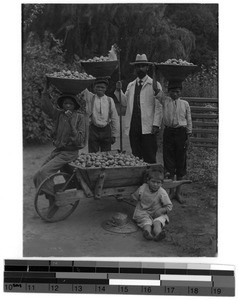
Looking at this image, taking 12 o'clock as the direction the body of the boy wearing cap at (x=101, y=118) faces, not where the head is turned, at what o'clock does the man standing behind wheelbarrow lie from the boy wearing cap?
The man standing behind wheelbarrow is roughly at 9 o'clock from the boy wearing cap.

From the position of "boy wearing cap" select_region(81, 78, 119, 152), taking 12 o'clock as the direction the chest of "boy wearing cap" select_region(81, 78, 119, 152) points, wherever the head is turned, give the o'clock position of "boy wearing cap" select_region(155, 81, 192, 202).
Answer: "boy wearing cap" select_region(155, 81, 192, 202) is roughly at 9 o'clock from "boy wearing cap" select_region(81, 78, 119, 152).
